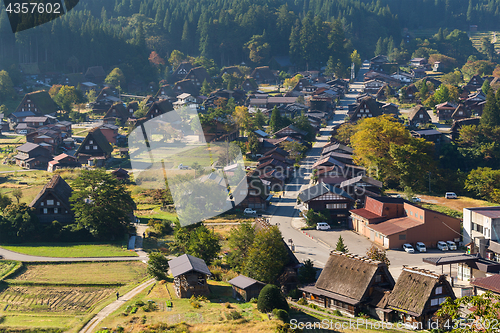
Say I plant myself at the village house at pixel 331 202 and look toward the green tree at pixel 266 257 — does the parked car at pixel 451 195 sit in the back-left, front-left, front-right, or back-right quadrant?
back-left

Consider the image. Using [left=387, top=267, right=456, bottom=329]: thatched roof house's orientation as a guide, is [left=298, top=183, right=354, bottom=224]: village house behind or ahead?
behind

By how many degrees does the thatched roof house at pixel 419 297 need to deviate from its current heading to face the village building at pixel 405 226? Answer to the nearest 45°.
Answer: approximately 135° to its left
